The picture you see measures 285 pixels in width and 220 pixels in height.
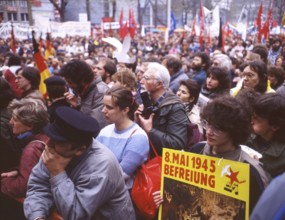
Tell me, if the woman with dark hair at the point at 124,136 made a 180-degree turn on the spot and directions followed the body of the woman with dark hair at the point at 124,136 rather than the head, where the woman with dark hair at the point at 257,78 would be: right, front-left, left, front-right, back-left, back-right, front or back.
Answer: front

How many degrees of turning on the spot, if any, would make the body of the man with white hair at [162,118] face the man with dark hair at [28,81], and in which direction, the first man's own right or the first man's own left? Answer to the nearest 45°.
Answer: approximately 45° to the first man's own right

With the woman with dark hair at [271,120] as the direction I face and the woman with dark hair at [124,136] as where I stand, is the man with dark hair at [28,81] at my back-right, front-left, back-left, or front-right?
back-left

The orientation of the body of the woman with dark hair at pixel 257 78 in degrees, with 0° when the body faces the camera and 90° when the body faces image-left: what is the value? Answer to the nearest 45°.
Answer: approximately 45°

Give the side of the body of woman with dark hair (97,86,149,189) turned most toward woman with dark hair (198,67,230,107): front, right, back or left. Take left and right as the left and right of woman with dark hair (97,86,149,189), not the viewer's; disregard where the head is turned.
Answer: back

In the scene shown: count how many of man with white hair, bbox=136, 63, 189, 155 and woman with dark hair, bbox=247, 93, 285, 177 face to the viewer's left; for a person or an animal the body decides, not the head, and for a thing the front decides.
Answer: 2
